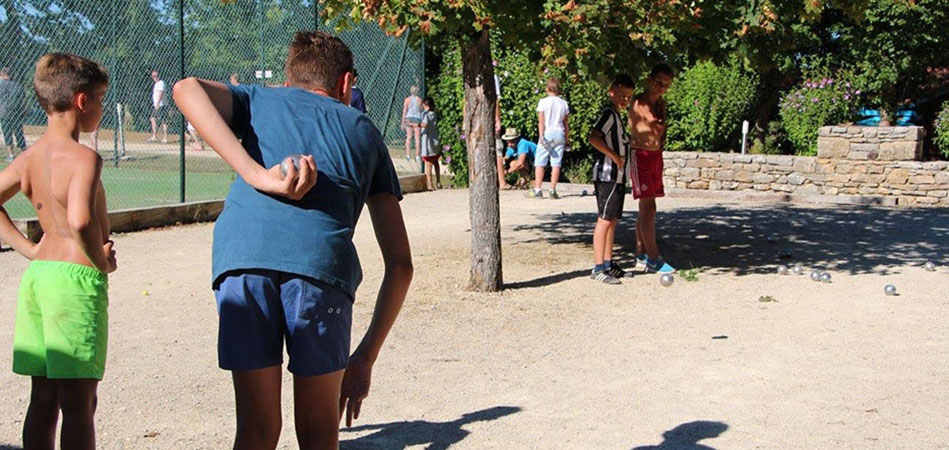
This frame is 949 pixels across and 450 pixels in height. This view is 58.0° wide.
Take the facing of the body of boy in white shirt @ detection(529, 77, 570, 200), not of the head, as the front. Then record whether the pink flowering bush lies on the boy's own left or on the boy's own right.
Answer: on the boy's own right

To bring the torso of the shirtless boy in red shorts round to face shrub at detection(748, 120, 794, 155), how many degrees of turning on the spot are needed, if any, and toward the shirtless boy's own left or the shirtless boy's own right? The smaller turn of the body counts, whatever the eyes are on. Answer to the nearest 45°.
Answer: approximately 135° to the shirtless boy's own left

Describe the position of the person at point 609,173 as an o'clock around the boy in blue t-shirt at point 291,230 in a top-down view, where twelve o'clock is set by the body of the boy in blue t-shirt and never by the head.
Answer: The person is roughly at 1 o'clock from the boy in blue t-shirt.

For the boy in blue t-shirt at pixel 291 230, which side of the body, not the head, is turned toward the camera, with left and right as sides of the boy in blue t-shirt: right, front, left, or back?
back

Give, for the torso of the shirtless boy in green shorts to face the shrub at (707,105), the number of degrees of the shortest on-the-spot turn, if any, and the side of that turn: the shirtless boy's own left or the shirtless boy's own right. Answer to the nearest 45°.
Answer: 0° — they already face it

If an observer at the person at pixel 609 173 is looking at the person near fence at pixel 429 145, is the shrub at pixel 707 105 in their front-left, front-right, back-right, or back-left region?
front-right

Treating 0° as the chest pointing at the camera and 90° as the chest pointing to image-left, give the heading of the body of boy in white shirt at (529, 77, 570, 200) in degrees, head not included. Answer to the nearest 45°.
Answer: approximately 180°

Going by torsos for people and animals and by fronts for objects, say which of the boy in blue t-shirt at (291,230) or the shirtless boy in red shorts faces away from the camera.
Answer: the boy in blue t-shirt

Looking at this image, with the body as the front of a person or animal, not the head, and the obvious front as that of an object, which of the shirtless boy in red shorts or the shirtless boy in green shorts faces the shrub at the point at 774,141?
the shirtless boy in green shorts

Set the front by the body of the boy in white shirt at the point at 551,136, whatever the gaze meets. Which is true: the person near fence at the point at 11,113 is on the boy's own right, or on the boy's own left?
on the boy's own left

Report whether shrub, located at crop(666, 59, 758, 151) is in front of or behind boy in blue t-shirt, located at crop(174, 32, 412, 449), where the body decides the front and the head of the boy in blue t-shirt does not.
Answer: in front
